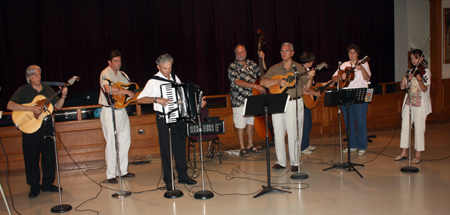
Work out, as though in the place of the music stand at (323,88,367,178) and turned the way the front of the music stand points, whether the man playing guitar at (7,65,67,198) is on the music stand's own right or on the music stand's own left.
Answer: on the music stand's own left

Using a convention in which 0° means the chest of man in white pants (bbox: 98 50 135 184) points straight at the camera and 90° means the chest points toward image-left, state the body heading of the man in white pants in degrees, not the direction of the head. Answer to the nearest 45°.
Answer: approximately 315°

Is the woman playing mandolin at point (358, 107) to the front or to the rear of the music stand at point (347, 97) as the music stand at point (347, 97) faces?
to the front

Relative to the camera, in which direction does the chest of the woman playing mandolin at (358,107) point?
toward the camera

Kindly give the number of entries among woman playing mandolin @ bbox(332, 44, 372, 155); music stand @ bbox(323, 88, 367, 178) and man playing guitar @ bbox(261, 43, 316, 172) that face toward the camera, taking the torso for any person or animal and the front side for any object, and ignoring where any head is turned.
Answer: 2

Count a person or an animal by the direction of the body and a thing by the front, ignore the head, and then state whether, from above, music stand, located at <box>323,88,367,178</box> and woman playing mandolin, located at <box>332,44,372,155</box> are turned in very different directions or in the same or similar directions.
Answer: very different directions

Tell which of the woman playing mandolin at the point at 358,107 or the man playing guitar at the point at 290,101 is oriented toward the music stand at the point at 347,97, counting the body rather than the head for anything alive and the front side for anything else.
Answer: the woman playing mandolin

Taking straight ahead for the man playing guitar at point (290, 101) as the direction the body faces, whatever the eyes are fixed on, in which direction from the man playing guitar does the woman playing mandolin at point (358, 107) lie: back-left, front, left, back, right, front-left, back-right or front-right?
back-left

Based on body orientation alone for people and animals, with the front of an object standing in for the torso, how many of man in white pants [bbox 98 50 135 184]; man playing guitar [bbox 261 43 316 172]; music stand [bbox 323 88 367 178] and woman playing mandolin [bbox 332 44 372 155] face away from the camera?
1

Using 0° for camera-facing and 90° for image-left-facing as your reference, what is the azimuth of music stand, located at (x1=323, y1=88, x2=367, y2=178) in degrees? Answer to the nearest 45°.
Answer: approximately 180°

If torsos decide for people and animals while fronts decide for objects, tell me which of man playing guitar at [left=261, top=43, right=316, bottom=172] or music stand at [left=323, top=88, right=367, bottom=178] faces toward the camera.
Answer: the man playing guitar

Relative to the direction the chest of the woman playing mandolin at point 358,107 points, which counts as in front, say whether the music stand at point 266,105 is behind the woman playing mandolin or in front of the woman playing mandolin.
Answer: in front

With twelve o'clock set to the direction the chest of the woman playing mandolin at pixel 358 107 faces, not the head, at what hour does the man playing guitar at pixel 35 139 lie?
The man playing guitar is roughly at 2 o'clock from the woman playing mandolin.

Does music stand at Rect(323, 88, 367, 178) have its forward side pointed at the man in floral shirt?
no

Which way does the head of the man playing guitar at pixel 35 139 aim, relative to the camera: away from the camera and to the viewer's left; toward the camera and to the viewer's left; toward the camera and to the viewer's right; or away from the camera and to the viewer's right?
toward the camera and to the viewer's right

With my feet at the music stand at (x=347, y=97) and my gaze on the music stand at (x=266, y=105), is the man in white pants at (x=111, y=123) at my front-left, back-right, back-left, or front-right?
front-right

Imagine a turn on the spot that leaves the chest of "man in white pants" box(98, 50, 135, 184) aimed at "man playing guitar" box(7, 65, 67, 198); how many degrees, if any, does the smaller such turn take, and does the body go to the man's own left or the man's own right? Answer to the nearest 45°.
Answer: approximately 135° to the man's own right

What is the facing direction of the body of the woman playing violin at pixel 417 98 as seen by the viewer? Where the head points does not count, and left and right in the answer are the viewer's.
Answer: facing the viewer and to the left of the viewer

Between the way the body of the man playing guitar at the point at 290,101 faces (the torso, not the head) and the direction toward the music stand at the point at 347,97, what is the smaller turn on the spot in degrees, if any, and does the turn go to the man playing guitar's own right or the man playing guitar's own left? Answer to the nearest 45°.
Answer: approximately 90° to the man playing guitar's own left

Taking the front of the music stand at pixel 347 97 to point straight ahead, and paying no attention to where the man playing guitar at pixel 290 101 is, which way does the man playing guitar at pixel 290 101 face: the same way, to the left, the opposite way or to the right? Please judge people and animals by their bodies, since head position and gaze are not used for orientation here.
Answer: the opposite way

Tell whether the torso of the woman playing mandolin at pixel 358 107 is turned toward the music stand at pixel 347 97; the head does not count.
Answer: yes
